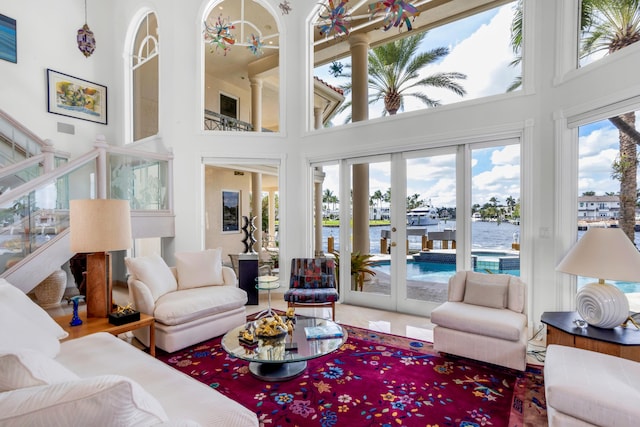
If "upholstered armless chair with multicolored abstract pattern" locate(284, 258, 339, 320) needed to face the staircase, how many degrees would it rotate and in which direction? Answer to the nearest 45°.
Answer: approximately 90° to its right

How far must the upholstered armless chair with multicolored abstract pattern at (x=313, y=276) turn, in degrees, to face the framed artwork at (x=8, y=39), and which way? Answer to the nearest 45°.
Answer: approximately 90° to its right

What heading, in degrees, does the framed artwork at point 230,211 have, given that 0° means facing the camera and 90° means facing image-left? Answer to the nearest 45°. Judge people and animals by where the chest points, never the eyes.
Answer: approximately 315°

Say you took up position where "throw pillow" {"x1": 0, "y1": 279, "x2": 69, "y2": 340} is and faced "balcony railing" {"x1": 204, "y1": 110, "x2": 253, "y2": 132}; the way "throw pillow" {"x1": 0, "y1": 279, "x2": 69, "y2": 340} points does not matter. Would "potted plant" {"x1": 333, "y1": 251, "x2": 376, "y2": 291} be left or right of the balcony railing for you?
right

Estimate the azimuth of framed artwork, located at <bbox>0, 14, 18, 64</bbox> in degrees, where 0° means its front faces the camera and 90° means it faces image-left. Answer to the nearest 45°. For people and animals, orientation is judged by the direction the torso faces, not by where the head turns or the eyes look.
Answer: approximately 315°

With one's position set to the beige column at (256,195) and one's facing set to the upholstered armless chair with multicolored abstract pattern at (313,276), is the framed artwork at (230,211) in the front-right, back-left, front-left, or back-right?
back-right

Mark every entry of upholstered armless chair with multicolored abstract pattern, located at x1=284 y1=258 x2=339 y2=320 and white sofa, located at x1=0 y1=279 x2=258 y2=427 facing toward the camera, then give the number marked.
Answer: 1
